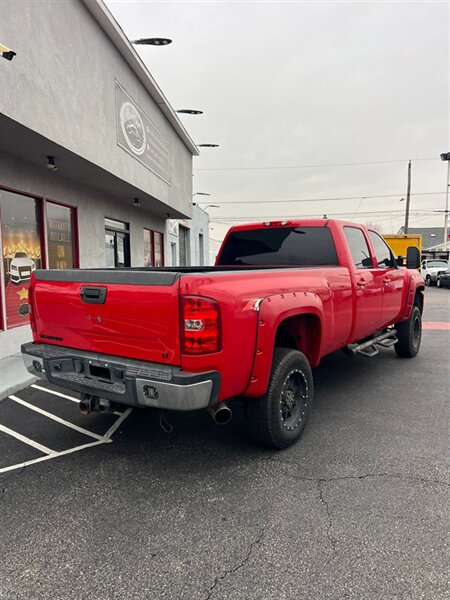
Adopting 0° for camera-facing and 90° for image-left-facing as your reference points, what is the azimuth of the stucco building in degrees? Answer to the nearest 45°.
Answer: approximately 315°

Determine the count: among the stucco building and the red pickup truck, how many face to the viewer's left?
0

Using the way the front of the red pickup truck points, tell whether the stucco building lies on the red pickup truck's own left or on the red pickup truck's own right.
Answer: on the red pickup truck's own left

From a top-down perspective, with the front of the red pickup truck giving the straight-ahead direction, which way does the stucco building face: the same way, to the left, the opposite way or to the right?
to the right

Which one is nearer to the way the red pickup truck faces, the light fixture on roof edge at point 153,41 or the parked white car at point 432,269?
the parked white car

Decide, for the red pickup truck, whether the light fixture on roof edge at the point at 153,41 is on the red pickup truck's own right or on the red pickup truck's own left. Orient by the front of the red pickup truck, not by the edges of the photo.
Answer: on the red pickup truck's own left

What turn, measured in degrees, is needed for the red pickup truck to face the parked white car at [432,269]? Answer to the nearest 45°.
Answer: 0° — it already faces it

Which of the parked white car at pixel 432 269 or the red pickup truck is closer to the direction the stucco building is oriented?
the red pickup truck

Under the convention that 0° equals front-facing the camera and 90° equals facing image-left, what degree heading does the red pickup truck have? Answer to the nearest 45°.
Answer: approximately 225°
